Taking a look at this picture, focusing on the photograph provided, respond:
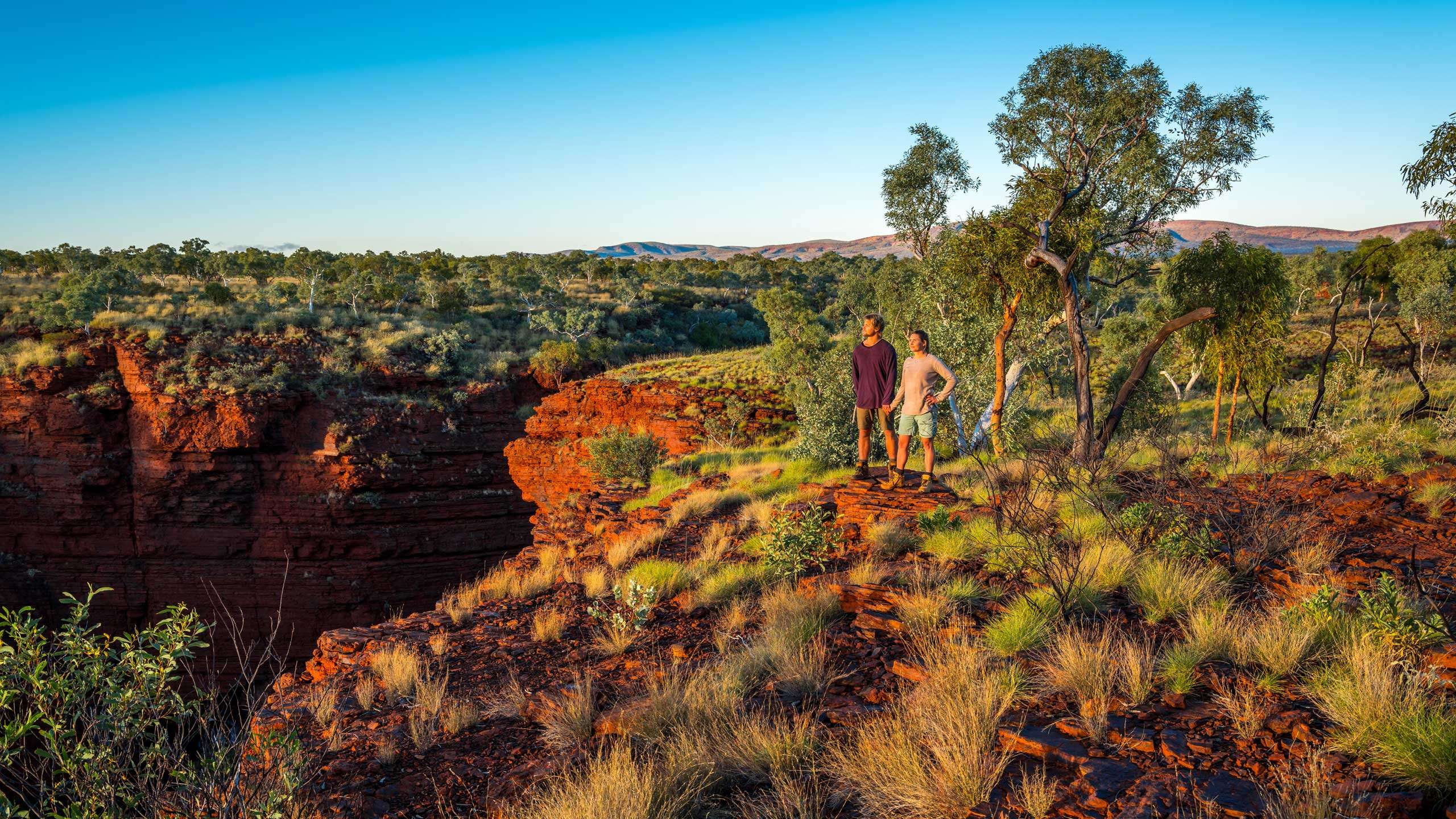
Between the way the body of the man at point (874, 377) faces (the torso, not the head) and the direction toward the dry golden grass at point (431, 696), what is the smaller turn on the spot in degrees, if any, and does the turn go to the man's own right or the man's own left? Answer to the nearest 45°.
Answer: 0° — they already face it

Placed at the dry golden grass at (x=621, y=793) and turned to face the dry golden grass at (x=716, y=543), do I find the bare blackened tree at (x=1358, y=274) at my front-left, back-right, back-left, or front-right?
front-right

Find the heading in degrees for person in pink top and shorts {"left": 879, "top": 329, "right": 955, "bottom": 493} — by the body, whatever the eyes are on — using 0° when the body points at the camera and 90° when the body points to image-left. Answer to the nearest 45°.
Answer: approximately 45°

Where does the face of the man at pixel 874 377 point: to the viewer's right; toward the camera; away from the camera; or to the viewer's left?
to the viewer's left

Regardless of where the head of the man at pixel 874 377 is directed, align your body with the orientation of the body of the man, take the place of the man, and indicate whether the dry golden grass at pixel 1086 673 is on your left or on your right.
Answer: on your left

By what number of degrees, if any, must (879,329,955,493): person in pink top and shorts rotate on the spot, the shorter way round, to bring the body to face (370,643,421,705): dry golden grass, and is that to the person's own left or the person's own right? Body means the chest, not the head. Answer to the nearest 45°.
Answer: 0° — they already face it

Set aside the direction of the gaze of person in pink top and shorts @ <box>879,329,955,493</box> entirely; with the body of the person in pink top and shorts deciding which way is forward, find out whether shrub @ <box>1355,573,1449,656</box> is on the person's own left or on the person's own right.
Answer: on the person's own left

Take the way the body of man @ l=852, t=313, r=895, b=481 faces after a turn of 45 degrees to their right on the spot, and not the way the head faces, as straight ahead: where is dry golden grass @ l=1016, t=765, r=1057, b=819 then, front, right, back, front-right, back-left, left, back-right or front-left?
left

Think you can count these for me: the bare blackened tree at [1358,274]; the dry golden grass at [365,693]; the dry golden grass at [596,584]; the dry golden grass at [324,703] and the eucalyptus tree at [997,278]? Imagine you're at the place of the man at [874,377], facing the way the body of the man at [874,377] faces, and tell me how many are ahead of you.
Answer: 3

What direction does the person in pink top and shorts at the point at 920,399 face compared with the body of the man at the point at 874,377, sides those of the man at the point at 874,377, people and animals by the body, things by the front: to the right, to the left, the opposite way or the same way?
the same way

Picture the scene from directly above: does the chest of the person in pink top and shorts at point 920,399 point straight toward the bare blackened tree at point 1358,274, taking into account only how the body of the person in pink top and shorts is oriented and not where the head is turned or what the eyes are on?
no

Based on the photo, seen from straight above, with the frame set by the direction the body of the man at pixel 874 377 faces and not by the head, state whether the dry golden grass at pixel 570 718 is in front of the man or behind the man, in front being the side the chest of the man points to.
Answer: in front

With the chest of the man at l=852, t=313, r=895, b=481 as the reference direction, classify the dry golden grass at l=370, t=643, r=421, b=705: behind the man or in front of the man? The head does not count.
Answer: in front

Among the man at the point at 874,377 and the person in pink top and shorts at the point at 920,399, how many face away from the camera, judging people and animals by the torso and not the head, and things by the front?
0

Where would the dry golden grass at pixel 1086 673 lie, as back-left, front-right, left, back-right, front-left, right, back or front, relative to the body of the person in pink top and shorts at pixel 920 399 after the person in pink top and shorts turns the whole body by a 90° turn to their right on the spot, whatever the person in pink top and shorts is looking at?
back-left

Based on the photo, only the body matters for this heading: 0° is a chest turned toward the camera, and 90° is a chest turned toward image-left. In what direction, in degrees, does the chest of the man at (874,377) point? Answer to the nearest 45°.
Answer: approximately 45°

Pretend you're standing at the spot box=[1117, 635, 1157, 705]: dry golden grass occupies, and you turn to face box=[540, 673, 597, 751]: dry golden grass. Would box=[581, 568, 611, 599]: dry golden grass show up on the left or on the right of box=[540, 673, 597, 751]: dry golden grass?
right

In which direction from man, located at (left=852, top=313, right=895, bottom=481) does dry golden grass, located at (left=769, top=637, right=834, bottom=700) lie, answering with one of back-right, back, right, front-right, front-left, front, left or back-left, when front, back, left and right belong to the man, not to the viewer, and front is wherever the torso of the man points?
front-left
